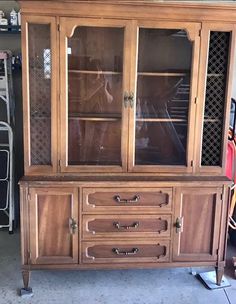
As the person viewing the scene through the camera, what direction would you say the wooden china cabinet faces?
facing the viewer

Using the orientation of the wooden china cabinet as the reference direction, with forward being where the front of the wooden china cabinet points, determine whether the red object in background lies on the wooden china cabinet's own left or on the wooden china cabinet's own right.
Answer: on the wooden china cabinet's own left
